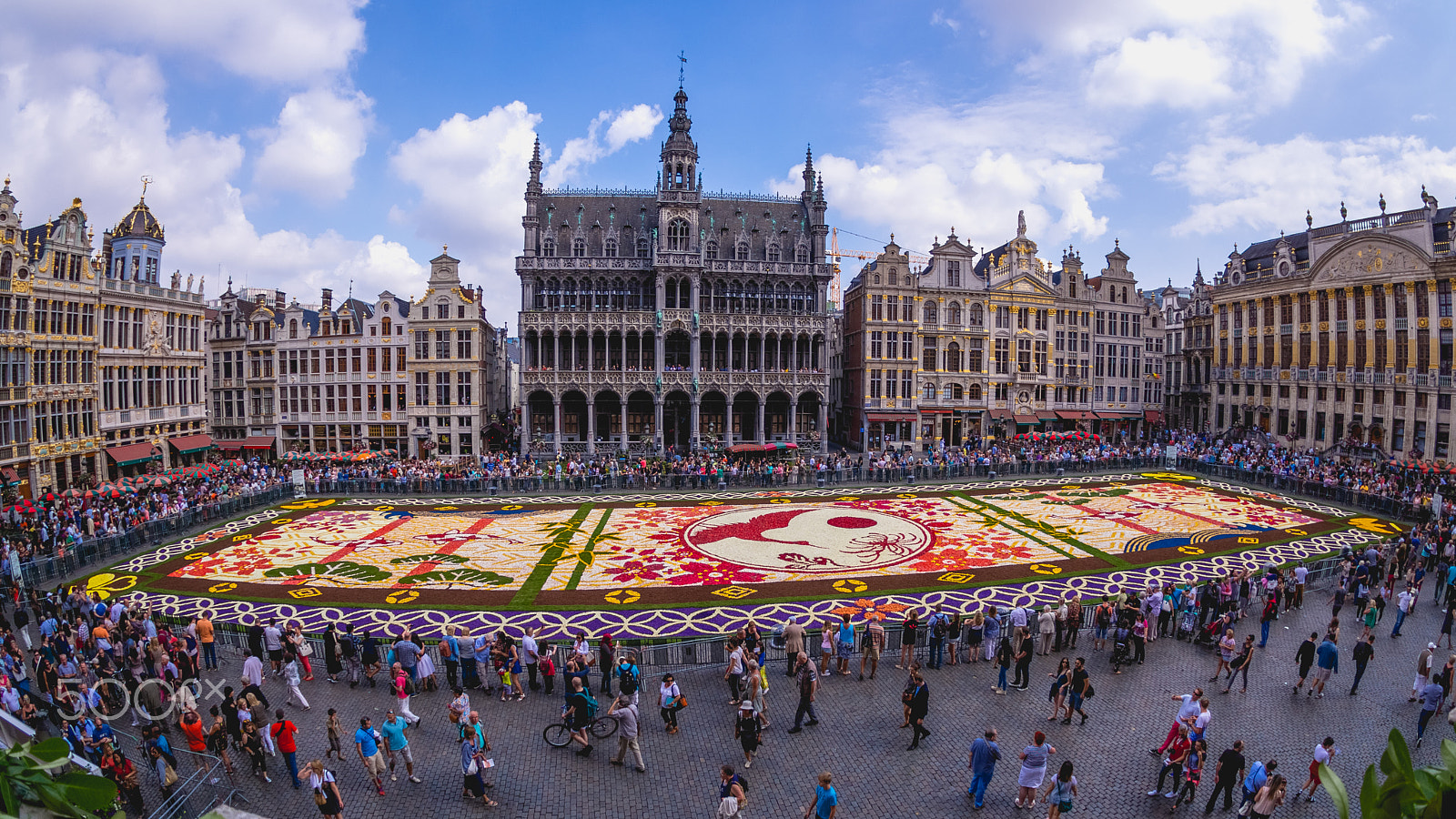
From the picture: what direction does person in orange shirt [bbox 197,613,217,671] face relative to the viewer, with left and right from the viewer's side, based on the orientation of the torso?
facing away from the viewer

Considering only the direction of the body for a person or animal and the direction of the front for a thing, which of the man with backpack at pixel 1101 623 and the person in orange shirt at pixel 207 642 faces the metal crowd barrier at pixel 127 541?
the person in orange shirt

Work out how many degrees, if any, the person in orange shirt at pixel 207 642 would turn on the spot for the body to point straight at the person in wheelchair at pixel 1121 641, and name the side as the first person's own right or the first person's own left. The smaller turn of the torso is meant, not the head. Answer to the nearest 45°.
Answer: approximately 135° to the first person's own right

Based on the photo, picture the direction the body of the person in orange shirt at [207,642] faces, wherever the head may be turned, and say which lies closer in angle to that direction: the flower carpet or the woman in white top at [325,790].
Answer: the flower carpet

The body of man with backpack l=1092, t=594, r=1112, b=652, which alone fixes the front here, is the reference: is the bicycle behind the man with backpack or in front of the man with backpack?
behind

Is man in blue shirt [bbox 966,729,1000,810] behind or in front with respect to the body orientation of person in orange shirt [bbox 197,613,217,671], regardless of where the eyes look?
behind

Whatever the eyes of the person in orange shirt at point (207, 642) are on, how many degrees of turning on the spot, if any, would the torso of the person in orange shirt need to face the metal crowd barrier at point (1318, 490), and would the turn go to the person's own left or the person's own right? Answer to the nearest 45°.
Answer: approximately 90° to the person's own right

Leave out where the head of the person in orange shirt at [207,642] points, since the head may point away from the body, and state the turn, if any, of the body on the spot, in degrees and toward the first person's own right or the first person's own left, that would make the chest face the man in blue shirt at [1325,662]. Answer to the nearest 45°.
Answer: approximately 135° to the first person's own right

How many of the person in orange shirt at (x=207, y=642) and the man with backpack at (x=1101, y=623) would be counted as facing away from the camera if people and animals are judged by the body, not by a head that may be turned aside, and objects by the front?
2

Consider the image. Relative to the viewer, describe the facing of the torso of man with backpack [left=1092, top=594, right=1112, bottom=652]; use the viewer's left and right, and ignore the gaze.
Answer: facing away from the viewer

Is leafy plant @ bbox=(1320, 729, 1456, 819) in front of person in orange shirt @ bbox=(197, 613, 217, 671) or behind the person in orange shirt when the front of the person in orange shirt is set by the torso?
behind

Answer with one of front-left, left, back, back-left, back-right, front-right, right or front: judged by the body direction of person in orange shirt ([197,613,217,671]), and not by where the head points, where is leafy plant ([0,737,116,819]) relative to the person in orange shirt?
back
